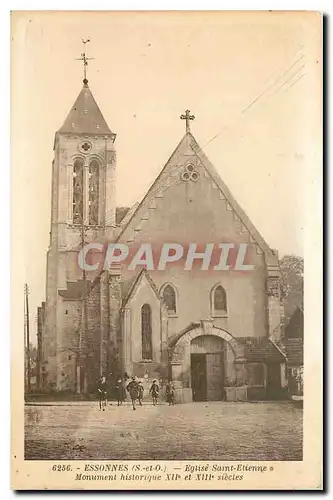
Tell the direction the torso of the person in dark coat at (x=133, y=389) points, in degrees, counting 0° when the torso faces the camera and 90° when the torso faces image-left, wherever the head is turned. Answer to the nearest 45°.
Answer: approximately 0°

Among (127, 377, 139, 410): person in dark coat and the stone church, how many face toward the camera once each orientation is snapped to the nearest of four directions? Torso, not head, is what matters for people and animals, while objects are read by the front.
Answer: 2
